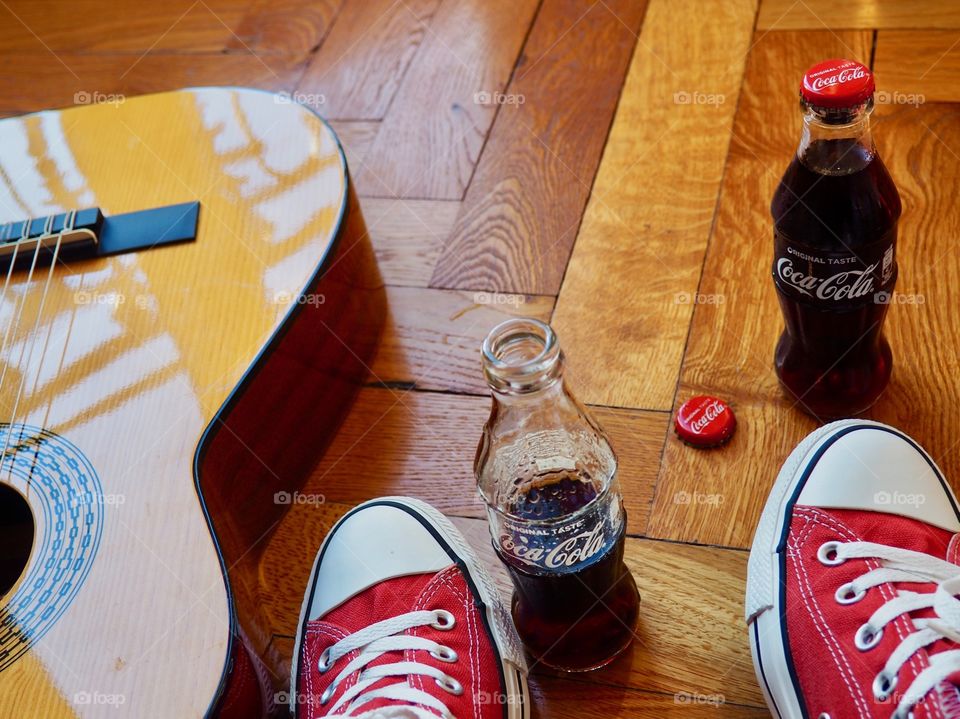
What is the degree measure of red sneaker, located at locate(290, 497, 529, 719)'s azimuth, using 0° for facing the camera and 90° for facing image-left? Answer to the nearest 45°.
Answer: approximately 180°
